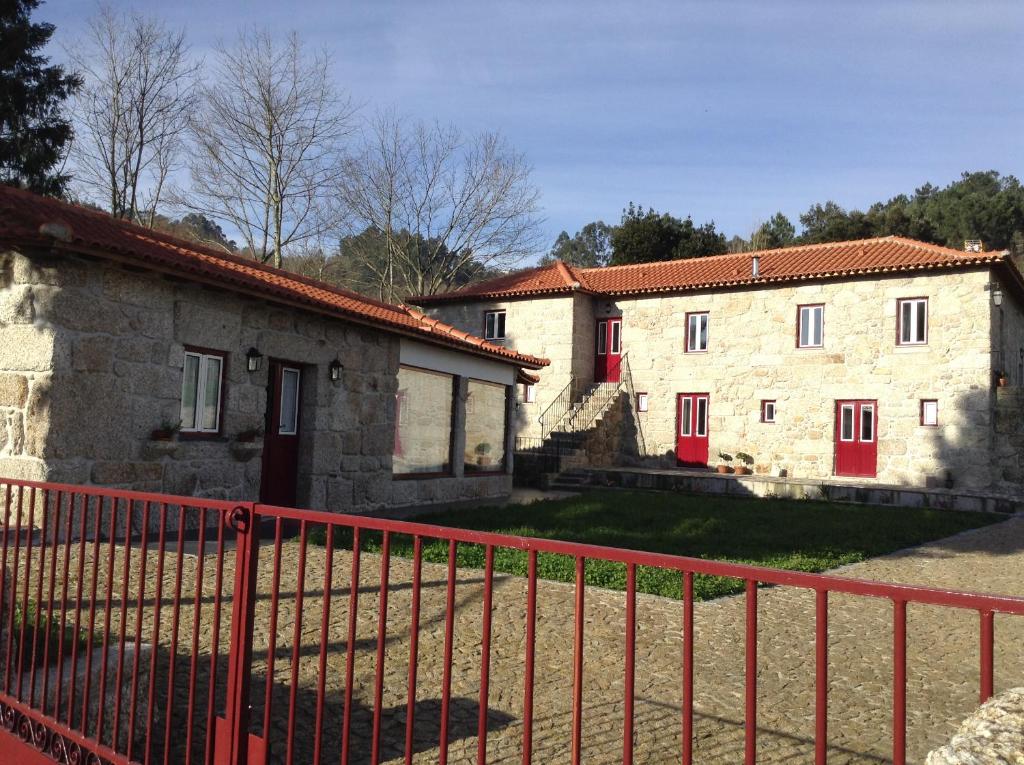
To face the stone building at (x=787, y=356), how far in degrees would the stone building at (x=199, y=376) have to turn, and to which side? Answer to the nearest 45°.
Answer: approximately 90° to its left

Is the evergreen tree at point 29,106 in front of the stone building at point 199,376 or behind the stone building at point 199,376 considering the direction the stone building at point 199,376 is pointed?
behind

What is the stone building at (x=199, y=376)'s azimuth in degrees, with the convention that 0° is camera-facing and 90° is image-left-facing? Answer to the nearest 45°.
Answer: approximately 315°

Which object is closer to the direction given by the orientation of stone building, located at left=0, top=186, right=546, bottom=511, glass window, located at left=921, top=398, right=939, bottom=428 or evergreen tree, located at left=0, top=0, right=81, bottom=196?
the glass window

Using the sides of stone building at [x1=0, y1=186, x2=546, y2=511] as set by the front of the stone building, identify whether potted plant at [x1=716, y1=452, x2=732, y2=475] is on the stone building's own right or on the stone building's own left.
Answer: on the stone building's own left

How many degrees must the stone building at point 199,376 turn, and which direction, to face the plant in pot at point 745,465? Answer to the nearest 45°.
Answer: approximately 90° to its left

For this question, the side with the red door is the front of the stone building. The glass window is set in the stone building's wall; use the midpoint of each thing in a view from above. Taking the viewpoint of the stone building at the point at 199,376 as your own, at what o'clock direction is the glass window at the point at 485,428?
The glass window is roughly at 9 o'clock from the stone building.
